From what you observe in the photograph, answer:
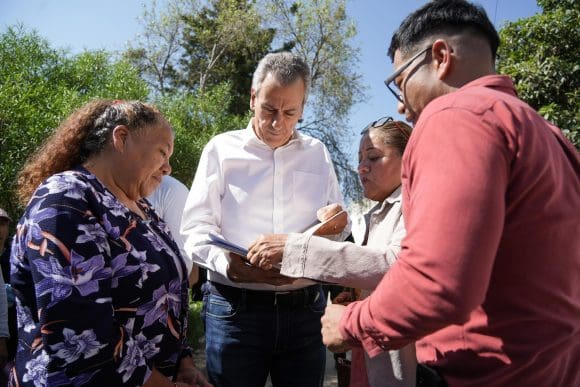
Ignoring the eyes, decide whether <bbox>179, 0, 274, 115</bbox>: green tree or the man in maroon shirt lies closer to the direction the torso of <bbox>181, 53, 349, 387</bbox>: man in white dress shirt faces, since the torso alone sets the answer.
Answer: the man in maroon shirt

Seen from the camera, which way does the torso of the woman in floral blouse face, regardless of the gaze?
to the viewer's right

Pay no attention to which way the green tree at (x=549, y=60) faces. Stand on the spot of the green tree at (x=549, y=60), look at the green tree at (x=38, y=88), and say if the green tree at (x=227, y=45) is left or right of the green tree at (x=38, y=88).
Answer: right

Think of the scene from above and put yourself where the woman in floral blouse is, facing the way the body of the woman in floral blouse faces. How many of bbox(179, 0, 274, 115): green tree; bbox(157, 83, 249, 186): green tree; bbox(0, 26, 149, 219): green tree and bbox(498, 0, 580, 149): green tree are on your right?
0

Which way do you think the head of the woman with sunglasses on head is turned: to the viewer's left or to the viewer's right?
to the viewer's left

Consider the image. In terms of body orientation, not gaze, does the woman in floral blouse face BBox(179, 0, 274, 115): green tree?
no

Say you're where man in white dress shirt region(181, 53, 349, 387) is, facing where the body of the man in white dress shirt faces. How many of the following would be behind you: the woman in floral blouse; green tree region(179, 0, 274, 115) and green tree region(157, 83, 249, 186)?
2

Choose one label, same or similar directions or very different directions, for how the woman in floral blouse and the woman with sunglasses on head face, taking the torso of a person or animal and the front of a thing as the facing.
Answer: very different directions

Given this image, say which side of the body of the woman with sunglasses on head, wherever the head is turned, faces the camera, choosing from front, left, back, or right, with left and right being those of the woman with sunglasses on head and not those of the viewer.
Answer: left

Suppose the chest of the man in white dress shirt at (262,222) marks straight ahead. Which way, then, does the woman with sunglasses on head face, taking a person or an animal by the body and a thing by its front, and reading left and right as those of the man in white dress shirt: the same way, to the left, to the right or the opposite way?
to the right

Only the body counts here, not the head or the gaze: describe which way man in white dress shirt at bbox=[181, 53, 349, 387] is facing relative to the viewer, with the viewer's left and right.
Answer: facing the viewer

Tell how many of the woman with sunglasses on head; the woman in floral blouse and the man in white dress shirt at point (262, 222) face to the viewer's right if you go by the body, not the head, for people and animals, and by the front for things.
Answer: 1

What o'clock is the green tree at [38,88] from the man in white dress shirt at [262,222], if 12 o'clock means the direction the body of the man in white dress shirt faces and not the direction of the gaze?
The green tree is roughly at 5 o'clock from the man in white dress shirt.

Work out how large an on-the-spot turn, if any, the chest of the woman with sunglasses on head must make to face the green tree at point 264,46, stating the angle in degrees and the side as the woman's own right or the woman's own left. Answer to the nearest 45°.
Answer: approximately 90° to the woman's own right

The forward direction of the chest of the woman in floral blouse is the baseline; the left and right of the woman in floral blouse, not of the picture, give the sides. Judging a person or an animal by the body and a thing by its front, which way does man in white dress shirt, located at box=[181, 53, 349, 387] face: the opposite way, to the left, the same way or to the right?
to the right

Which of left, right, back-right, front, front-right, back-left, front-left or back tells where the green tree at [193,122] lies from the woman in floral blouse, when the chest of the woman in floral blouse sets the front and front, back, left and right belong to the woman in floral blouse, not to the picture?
left
